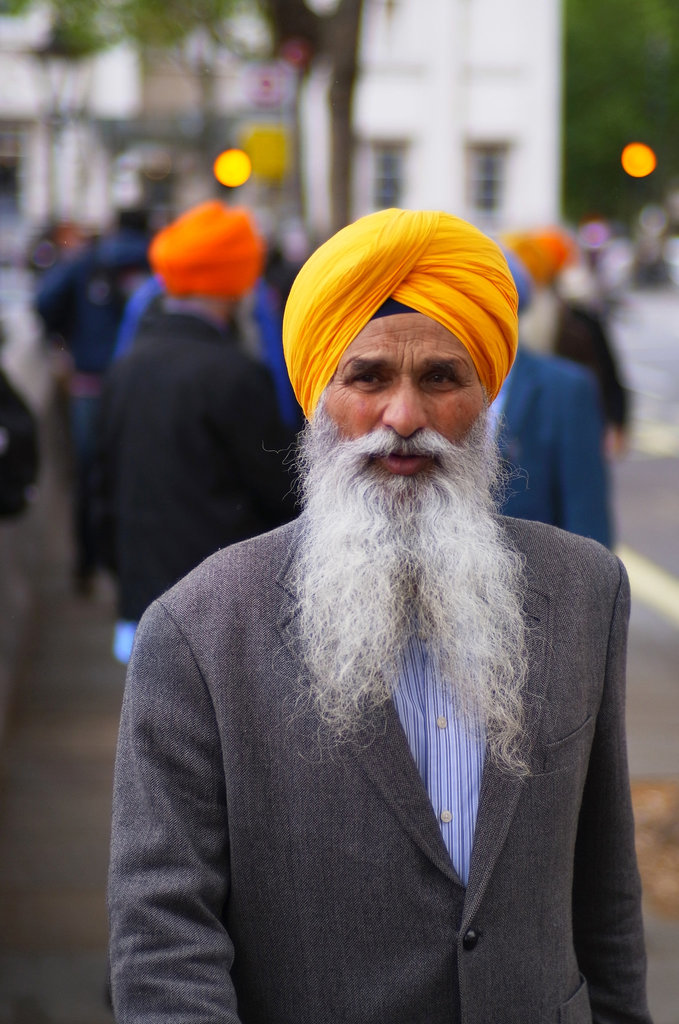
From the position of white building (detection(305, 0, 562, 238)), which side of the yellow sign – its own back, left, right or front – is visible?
back

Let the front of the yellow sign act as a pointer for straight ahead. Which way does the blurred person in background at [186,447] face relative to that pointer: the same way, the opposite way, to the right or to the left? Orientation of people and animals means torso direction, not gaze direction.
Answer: the opposite way

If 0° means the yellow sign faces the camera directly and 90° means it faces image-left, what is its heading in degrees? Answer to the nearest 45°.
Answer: approximately 0°

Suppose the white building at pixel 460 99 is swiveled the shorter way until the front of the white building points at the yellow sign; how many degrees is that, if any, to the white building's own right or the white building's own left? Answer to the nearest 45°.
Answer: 0° — it already faces it

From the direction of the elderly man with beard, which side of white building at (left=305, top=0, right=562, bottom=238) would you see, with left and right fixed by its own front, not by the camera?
front

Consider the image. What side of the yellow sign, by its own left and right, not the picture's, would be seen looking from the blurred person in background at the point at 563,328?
front

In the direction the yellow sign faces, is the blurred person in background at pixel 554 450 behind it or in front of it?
in front

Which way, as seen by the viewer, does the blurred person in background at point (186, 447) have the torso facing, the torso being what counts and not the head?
away from the camera

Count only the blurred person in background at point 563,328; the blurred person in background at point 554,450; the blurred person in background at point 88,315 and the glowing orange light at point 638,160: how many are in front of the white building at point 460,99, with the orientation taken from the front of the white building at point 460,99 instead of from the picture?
4

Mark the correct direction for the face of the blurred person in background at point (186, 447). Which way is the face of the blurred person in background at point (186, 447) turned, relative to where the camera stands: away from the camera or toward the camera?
away from the camera

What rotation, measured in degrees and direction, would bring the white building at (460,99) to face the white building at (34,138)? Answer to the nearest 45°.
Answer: approximately 90° to its right

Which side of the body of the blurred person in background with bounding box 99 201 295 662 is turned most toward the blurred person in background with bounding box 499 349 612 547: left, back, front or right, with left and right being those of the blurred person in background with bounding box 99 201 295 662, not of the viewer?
right
